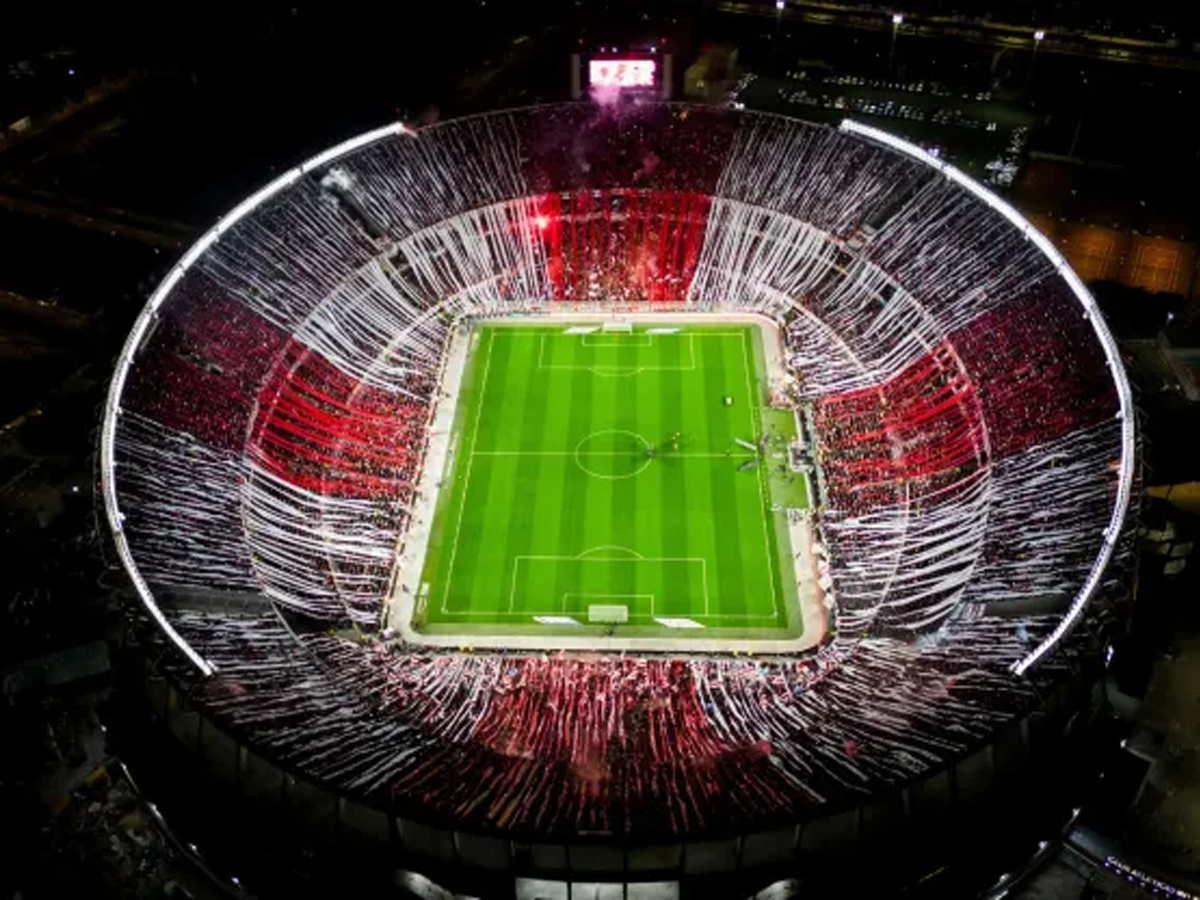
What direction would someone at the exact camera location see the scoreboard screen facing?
facing the viewer

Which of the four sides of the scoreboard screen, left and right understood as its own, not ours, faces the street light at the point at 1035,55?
left

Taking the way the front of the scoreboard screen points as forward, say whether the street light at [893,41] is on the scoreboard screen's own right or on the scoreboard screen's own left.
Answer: on the scoreboard screen's own left
